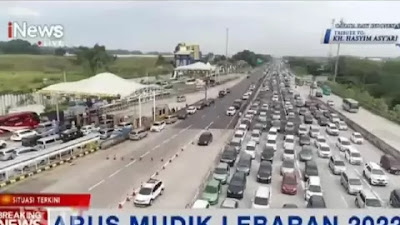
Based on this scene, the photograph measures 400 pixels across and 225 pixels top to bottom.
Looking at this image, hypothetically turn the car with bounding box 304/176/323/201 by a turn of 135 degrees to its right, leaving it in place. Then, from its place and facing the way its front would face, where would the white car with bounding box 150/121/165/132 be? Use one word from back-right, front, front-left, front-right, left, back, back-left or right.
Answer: front-left

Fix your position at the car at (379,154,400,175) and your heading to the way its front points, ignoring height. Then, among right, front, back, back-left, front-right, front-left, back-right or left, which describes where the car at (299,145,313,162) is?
back-right

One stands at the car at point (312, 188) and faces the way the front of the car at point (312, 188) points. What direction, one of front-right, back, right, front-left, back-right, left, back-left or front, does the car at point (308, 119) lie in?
back

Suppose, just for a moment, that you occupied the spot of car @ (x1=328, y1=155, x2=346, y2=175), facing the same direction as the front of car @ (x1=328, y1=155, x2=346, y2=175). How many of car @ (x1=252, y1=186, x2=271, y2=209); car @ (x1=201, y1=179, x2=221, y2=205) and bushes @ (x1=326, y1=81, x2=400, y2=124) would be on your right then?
2

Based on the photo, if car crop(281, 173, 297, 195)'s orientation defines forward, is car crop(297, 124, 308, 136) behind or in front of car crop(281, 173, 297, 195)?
behind

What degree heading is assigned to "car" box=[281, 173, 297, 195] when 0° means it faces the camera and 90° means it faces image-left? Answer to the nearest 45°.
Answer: approximately 0°

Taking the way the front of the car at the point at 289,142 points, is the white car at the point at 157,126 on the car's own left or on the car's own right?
on the car's own right
